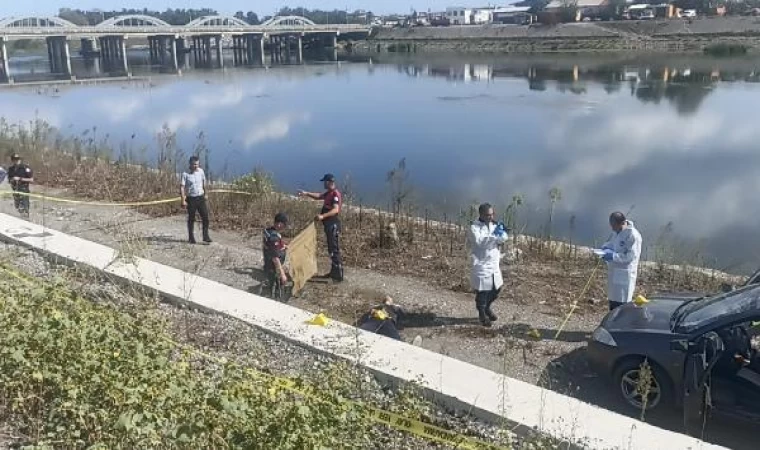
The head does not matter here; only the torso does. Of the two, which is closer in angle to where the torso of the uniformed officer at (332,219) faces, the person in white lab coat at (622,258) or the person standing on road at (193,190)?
the person standing on road

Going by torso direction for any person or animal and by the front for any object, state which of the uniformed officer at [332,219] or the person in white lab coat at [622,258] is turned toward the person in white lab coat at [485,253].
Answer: the person in white lab coat at [622,258]

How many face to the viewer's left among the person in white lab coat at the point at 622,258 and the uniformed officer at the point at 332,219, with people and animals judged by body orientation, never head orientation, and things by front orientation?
2

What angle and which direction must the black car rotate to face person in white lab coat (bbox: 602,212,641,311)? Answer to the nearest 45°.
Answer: approximately 90° to its right

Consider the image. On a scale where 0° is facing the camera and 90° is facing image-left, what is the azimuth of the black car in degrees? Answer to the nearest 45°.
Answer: approximately 90°

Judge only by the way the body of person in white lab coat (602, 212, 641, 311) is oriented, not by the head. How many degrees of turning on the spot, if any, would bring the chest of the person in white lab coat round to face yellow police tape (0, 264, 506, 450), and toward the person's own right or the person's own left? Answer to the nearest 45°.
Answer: approximately 90° to the person's own left

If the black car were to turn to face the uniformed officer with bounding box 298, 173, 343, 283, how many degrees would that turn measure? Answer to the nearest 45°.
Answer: approximately 45° to its right

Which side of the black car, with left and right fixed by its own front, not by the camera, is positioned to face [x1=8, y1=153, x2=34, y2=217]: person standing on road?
front

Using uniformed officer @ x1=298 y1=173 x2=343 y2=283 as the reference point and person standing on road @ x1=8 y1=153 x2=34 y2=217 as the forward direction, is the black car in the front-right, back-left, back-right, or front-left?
back-left

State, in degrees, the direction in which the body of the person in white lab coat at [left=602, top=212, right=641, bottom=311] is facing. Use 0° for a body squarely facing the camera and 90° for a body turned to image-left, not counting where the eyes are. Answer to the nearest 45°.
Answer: approximately 90°

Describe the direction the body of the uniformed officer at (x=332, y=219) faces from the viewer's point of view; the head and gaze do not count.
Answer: to the viewer's left
